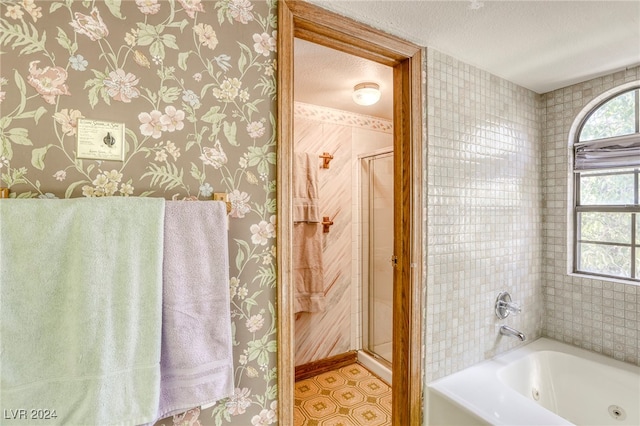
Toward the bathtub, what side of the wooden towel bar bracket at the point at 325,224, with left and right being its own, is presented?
front

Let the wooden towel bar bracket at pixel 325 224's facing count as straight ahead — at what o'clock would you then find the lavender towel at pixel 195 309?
The lavender towel is roughly at 2 o'clock from the wooden towel bar bracket.

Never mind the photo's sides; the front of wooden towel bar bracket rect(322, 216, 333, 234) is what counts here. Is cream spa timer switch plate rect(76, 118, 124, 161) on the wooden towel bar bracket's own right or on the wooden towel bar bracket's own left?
on the wooden towel bar bracket's own right

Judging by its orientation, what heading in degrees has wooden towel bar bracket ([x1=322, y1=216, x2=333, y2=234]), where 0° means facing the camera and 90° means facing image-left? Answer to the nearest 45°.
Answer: approximately 315°

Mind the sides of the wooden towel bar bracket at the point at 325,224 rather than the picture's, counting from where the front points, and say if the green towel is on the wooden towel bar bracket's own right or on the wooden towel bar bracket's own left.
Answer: on the wooden towel bar bracket's own right
